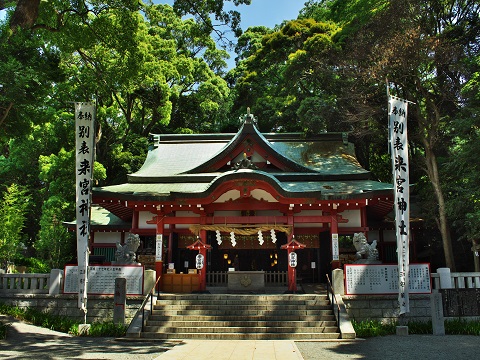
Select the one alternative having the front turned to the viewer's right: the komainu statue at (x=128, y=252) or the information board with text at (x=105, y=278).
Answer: the komainu statue

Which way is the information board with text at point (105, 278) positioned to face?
toward the camera

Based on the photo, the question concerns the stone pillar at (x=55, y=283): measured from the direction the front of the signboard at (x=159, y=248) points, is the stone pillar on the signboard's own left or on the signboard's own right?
on the signboard's own right

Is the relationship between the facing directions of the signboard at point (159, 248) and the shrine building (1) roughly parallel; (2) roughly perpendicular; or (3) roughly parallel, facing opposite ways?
roughly parallel

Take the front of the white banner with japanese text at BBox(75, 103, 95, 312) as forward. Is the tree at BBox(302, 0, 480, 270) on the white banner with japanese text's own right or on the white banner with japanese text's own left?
on the white banner with japanese text's own left

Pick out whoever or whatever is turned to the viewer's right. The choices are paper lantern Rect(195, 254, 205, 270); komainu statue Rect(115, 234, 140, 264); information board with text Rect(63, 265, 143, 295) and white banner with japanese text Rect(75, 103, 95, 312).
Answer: the komainu statue

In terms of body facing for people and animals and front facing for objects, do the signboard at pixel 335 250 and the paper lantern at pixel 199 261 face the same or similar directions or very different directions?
same or similar directions

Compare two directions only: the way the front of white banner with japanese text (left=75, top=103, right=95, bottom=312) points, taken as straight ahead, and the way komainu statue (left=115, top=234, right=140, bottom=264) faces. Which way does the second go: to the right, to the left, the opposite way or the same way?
to the left

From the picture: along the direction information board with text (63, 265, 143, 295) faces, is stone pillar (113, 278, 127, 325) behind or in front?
in front

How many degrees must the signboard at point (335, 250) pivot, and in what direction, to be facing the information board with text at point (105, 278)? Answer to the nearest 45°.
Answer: approximately 90° to its right

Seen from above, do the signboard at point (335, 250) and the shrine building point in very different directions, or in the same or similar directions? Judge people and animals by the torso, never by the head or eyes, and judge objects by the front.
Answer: same or similar directions

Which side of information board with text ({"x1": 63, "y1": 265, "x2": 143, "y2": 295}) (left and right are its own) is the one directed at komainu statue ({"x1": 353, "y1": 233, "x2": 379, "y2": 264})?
left

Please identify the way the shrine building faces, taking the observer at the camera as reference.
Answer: facing the viewer
